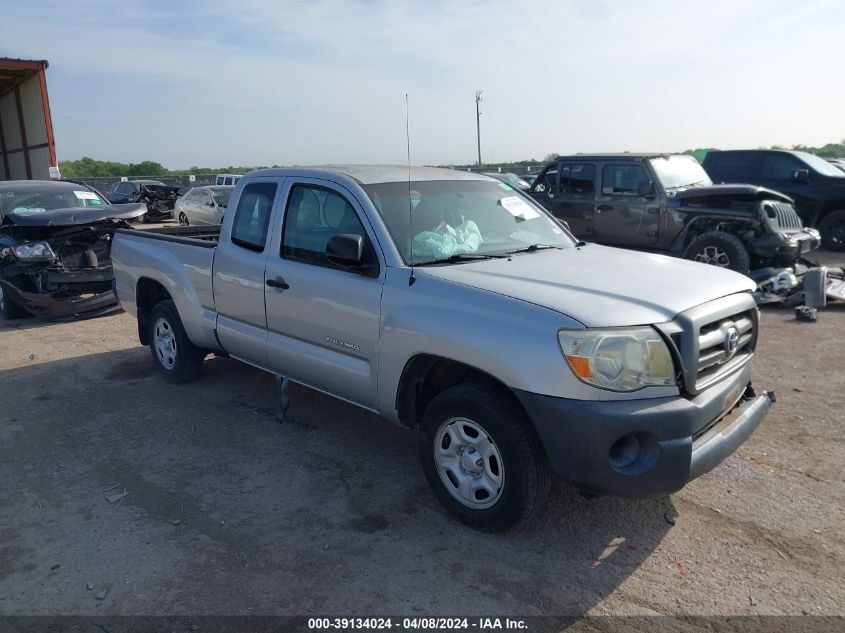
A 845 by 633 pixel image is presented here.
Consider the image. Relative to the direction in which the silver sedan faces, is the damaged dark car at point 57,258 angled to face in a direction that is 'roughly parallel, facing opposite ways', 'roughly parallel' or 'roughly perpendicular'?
roughly parallel

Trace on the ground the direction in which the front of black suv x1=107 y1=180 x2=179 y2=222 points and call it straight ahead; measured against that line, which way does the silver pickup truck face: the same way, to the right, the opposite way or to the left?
the same way

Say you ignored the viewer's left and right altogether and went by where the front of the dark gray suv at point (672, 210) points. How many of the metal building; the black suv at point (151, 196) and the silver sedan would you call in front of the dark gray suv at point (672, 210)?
0

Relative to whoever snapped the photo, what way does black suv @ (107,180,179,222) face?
facing the viewer and to the right of the viewer

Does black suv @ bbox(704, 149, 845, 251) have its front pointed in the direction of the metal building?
no

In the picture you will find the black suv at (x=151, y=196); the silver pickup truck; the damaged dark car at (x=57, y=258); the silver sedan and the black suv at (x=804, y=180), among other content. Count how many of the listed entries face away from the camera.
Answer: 0

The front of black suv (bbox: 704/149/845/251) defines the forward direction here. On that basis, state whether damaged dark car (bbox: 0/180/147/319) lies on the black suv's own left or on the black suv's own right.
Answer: on the black suv's own right

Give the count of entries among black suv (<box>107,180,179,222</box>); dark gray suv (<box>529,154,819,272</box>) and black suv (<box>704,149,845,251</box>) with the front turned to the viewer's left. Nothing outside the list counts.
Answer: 0

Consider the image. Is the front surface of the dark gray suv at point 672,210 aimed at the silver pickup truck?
no

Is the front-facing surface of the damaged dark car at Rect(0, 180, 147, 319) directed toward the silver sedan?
no

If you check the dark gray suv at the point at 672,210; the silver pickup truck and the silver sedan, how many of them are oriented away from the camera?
0

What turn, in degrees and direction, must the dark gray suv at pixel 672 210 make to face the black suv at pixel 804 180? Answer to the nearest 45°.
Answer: approximately 90° to its left

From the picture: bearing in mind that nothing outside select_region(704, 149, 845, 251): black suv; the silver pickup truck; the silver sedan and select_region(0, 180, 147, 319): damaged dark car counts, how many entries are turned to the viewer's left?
0

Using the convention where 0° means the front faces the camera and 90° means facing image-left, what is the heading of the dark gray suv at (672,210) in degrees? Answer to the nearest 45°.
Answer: approximately 315°

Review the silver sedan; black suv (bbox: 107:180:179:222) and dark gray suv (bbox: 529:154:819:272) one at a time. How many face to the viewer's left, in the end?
0

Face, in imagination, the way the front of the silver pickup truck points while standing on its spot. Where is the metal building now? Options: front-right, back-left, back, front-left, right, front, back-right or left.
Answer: back

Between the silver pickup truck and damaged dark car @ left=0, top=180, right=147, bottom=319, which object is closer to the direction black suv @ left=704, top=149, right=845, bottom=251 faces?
the silver pickup truck
